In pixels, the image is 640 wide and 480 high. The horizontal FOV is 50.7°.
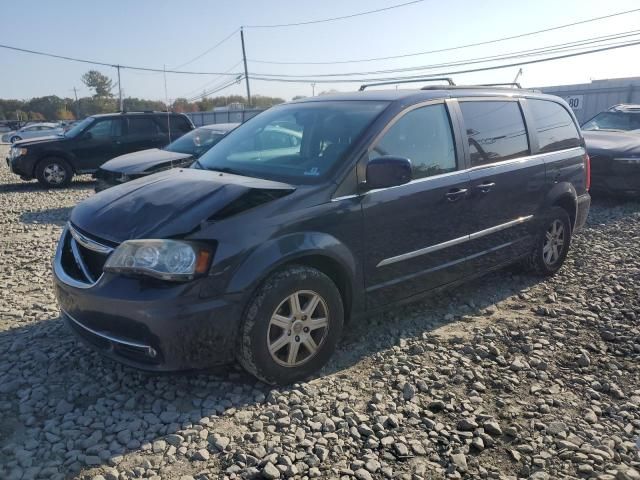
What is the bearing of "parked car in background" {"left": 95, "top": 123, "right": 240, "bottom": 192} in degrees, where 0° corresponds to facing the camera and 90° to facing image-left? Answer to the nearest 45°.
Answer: approximately 45°

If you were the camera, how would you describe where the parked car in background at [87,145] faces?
facing to the left of the viewer

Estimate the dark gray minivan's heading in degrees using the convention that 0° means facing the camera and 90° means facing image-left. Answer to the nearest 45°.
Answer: approximately 45°

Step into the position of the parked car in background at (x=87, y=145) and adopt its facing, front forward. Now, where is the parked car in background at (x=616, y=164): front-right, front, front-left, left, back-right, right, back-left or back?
back-left

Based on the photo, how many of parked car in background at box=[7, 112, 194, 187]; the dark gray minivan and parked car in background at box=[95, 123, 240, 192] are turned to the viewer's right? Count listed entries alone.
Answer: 0

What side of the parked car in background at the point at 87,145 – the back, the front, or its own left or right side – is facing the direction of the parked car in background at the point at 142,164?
left

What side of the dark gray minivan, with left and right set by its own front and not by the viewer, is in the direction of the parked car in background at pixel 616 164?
back

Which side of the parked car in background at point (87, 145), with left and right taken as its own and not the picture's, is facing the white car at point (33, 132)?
right

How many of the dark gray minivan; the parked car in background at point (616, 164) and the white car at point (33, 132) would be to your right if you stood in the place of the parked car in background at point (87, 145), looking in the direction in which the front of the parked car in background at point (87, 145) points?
1

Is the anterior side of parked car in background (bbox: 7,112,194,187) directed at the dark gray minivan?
no
